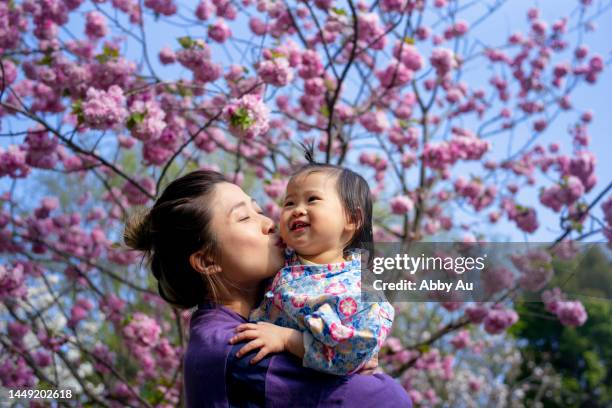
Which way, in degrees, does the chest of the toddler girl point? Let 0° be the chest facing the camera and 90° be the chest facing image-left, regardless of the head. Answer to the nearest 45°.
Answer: approximately 45°

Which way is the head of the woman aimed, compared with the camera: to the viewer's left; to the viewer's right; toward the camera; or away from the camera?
to the viewer's right

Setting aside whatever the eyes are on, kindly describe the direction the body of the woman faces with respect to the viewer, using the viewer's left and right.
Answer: facing to the right of the viewer

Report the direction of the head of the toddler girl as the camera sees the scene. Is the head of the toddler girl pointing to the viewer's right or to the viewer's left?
to the viewer's left
